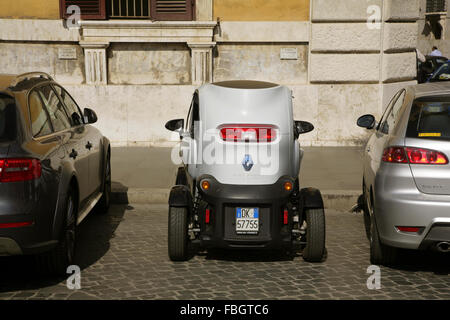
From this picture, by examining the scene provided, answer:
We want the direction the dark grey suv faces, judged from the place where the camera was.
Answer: facing away from the viewer and to the right of the viewer

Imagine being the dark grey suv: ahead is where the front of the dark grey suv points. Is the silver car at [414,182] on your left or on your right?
on your right

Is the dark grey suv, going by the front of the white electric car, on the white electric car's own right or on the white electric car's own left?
on the white electric car's own left

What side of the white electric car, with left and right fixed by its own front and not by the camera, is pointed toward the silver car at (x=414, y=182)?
right

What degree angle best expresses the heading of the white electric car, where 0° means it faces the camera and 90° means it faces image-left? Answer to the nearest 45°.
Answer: approximately 180°
